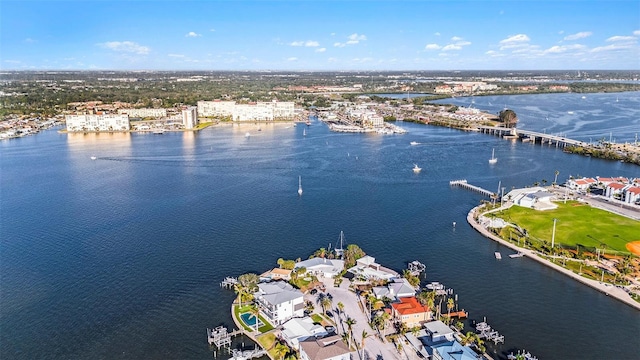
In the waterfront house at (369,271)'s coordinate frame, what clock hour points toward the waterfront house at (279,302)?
the waterfront house at (279,302) is roughly at 12 o'clock from the waterfront house at (369,271).

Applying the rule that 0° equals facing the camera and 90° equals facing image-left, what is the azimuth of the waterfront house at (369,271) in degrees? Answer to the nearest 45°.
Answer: approximately 45°

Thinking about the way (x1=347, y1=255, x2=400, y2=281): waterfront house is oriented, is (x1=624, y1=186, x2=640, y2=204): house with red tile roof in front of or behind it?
behind

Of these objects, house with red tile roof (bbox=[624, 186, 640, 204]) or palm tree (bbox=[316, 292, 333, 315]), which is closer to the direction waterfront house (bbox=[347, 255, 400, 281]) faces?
the palm tree

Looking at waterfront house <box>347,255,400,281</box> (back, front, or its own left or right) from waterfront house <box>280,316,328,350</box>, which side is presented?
front

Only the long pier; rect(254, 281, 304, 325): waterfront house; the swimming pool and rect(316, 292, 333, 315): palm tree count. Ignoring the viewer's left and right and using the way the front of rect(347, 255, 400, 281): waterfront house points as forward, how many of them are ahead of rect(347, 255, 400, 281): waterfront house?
3

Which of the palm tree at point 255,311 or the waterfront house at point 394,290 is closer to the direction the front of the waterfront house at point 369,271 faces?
the palm tree

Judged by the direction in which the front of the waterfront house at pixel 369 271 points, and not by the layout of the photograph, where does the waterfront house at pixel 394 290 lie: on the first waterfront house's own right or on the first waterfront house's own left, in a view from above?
on the first waterfront house's own left

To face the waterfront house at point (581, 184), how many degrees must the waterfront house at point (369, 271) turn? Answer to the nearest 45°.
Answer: approximately 180°

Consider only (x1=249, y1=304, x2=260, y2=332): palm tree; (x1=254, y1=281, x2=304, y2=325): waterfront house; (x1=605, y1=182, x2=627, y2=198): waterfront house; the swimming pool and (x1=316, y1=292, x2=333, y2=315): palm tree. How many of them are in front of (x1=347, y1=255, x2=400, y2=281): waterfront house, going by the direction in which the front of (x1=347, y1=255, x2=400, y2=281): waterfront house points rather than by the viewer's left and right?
4

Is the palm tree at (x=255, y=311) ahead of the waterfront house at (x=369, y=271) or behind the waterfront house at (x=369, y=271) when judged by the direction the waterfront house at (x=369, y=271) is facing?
ahead

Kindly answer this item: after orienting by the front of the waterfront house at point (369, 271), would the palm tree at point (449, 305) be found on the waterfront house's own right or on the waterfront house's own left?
on the waterfront house's own left

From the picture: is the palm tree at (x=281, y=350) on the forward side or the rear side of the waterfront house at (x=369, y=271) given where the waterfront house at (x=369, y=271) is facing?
on the forward side

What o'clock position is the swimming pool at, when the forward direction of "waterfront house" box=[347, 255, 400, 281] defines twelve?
The swimming pool is roughly at 12 o'clock from the waterfront house.
